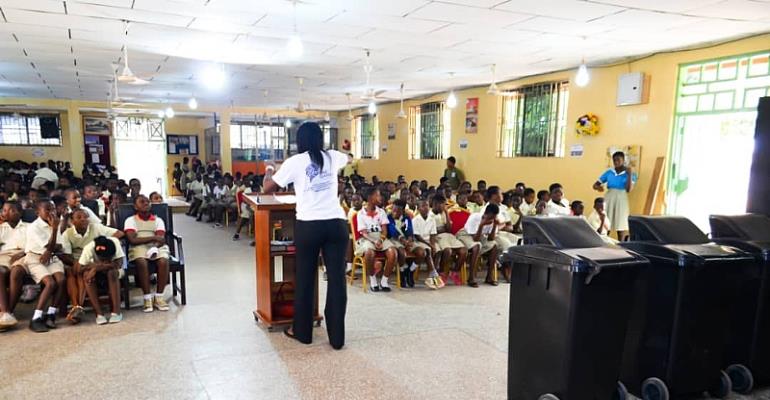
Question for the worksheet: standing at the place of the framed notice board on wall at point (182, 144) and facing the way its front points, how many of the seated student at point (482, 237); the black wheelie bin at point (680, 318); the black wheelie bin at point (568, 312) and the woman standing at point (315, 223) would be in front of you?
4

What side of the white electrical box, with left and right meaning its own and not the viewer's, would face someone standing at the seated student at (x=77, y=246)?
front

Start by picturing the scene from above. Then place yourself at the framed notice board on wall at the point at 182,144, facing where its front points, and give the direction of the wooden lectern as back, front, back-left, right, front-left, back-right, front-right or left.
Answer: front

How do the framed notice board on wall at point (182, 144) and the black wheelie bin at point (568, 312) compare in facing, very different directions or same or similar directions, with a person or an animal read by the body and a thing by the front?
very different directions

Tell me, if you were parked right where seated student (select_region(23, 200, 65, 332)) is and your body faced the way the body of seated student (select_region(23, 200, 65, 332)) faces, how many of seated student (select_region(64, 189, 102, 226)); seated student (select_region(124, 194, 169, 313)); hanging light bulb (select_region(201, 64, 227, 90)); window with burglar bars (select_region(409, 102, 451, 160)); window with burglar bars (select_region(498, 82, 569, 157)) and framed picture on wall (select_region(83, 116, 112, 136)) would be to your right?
0

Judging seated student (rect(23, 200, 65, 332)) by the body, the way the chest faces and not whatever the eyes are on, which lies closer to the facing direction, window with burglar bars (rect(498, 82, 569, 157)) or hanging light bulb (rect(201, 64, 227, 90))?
the window with burglar bars

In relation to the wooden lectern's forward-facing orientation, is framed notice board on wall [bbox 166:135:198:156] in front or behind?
in front

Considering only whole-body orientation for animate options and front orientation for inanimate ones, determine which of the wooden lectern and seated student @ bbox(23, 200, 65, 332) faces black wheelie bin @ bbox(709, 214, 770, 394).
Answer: the seated student

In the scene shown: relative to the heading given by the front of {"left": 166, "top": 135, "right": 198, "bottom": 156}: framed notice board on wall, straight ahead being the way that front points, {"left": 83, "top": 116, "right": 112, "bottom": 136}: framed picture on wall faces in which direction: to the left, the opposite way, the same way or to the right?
the same way

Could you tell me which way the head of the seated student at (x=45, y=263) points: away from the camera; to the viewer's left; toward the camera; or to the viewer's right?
to the viewer's right

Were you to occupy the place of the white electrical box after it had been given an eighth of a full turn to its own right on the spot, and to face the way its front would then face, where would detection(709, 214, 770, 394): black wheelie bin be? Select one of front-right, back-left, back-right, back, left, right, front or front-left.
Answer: left

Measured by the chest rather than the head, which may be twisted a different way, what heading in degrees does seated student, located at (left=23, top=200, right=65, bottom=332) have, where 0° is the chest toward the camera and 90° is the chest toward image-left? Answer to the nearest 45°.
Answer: approximately 315°

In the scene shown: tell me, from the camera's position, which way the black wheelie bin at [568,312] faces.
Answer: facing away from the viewer and to the left of the viewer

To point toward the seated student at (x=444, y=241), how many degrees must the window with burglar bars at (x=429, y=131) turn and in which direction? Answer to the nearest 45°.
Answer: approximately 45° to its left

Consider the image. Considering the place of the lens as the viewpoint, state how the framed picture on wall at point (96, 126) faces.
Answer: facing the viewer
